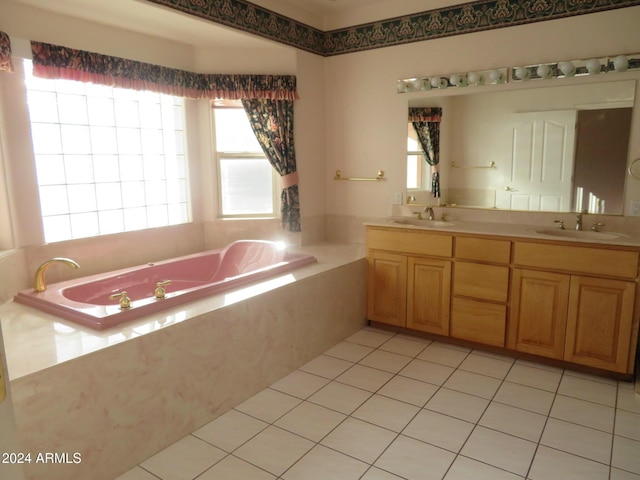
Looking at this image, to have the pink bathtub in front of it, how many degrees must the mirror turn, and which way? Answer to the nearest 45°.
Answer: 0° — it already faces it

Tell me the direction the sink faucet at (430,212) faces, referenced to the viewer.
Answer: facing the viewer and to the left of the viewer

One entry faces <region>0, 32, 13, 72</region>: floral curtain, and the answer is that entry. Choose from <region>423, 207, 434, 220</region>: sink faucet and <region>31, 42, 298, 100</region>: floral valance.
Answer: the sink faucet

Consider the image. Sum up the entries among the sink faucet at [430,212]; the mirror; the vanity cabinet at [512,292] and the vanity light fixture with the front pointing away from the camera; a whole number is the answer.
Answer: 0

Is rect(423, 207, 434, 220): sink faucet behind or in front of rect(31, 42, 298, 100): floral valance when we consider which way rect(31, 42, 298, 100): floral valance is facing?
in front

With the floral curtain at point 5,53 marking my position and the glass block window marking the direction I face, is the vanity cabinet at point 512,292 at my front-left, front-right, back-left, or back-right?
front-right

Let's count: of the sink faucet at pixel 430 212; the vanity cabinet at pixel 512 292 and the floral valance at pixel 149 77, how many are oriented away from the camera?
0

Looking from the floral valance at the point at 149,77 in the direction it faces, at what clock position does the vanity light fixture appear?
The vanity light fixture is roughly at 11 o'clock from the floral valance.

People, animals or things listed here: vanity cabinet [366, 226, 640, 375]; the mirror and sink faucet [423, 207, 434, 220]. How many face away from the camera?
0

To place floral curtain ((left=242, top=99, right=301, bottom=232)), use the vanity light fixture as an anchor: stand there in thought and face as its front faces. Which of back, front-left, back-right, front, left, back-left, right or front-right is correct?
front-right

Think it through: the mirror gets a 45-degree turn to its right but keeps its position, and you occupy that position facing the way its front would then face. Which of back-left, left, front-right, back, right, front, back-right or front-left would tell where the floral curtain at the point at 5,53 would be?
front-left

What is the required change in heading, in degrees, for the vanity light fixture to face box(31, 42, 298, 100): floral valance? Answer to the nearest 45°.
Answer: approximately 45° to its right

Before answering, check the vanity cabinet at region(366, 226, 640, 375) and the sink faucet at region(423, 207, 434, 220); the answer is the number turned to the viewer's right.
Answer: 0

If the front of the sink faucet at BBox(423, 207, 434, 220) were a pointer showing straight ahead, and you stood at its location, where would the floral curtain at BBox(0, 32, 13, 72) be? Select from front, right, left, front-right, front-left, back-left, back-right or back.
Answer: front

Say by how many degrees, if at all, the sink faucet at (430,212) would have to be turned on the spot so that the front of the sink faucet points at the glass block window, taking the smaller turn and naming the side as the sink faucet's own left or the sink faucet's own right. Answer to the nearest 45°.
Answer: approximately 45° to the sink faucet's own right
